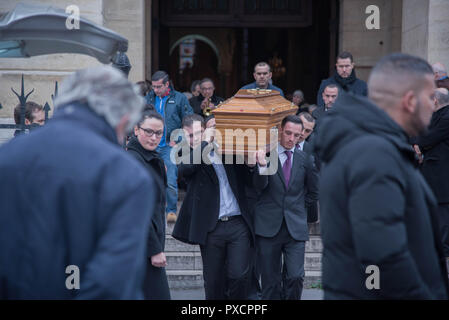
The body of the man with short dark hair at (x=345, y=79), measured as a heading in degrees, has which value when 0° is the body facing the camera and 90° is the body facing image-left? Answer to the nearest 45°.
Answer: approximately 0°

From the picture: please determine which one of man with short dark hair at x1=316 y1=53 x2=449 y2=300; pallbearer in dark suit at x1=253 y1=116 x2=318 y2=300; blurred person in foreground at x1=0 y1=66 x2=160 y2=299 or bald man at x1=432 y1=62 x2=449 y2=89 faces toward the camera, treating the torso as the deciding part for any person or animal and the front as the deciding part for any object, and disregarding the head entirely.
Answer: the pallbearer in dark suit

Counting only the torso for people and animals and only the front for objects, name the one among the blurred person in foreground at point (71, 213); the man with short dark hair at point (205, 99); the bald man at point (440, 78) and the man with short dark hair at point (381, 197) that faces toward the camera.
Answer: the man with short dark hair at point (205, 99)

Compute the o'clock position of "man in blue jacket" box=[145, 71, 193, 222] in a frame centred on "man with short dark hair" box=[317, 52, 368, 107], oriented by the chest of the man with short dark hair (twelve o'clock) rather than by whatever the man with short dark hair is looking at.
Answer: The man in blue jacket is roughly at 3 o'clock from the man with short dark hair.

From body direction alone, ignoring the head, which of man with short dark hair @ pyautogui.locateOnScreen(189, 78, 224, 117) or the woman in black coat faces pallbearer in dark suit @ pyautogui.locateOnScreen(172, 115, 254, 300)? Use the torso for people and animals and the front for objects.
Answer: the man with short dark hair

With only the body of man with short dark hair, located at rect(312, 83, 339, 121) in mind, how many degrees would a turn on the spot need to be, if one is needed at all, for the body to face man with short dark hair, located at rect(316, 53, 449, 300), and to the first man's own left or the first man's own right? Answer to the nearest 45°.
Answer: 0° — they already face them
